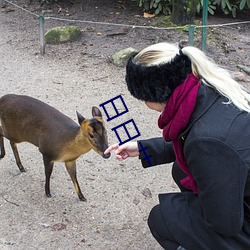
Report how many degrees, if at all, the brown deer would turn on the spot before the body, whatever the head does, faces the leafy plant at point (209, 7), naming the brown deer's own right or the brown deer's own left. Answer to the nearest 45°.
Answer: approximately 90° to the brown deer's own left

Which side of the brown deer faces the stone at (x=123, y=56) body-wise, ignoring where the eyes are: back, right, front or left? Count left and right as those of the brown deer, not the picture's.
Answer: left

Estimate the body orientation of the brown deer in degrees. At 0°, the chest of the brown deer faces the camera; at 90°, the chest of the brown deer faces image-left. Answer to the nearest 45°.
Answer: approximately 315°

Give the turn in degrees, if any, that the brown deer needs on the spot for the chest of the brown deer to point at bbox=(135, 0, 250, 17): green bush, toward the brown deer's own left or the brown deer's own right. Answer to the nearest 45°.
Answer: approximately 90° to the brown deer's own left

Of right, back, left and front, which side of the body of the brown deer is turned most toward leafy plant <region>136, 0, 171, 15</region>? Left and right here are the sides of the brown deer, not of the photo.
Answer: left
